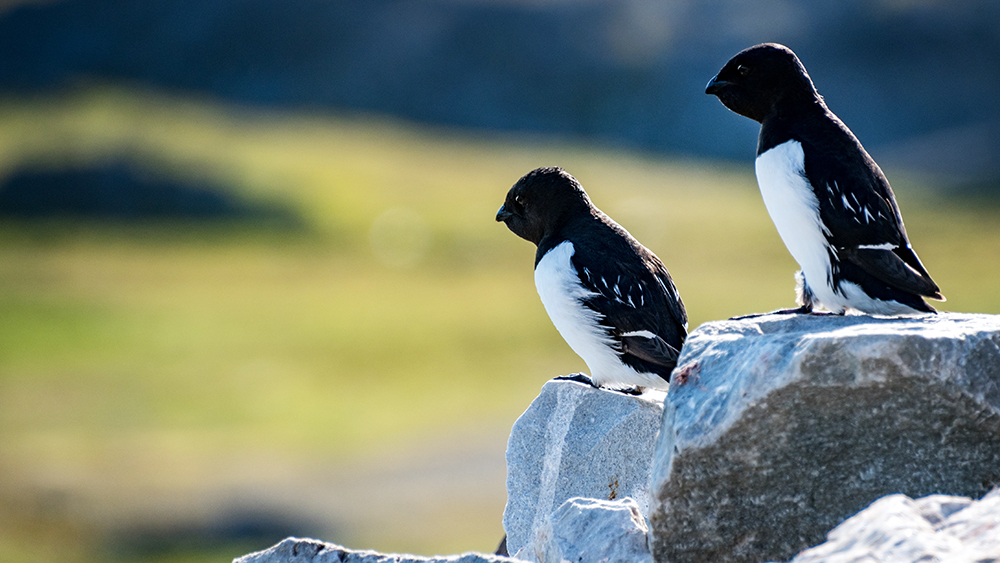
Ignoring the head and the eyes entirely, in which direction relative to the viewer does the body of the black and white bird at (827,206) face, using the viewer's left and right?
facing to the left of the viewer

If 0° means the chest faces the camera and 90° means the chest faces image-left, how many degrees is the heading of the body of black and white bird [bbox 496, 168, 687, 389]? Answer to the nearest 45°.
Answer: approximately 90°

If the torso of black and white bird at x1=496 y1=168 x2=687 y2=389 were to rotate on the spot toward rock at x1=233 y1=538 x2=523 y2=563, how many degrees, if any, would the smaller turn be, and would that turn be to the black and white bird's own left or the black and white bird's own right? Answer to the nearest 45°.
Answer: approximately 45° to the black and white bird's own left

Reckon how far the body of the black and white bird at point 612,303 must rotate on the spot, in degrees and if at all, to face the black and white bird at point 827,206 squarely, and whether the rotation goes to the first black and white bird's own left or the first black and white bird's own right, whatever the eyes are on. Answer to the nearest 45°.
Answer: approximately 135° to the first black and white bird's own left

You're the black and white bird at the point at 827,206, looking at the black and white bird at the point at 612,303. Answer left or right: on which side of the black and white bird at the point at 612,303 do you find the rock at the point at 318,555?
left

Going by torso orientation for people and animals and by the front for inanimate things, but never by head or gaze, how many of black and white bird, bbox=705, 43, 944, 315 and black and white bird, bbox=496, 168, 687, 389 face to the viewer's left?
2

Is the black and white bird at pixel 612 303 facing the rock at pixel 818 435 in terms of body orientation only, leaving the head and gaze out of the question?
no

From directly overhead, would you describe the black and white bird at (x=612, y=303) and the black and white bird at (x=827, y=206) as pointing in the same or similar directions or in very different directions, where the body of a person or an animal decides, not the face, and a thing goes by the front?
same or similar directions
